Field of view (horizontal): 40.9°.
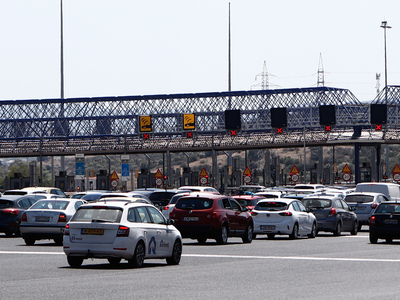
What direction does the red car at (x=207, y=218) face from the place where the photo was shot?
facing away from the viewer and to the right of the viewer

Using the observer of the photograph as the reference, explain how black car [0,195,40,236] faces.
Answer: facing away from the viewer and to the right of the viewer

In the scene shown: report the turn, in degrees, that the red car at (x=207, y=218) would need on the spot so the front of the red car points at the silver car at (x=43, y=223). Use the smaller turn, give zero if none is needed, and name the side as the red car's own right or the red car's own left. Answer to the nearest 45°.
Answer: approximately 135° to the red car's own left

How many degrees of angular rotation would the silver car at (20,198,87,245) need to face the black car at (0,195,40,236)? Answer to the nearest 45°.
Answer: approximately 45° to its left

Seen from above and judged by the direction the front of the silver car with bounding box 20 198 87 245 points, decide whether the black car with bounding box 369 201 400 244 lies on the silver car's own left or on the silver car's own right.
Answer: on the silver car's own right

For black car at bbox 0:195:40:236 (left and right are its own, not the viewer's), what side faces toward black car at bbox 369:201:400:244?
right

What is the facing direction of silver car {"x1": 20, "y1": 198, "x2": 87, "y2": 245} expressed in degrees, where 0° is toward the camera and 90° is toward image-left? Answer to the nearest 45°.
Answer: approximately 225°

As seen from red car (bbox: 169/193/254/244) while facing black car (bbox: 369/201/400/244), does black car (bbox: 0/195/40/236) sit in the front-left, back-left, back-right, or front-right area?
back-left
